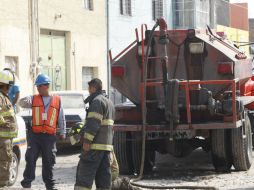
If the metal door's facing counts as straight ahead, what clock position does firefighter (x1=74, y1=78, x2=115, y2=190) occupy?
The firefighter is roughly at 12 o'clock from the metal door.

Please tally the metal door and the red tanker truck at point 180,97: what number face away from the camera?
1

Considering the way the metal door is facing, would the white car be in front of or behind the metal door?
in front

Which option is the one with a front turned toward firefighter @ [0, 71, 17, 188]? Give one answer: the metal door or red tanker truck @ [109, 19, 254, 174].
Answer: the metal door

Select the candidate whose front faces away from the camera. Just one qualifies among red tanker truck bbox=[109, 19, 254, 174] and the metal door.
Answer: the red tanker truck

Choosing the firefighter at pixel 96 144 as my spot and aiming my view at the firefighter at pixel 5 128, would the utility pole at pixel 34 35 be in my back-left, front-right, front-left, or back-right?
front-right

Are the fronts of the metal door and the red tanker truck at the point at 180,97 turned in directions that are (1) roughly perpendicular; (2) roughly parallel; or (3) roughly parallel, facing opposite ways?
roughly parallel, facing opposite ways

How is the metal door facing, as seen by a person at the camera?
facing the viewer

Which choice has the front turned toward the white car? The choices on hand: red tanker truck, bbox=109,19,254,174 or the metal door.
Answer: the metal door

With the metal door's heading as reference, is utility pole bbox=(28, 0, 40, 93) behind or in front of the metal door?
in front

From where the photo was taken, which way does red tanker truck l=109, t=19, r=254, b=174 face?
away from the camera

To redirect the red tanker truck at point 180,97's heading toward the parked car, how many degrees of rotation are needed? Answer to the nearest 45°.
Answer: approximately 45° to its left

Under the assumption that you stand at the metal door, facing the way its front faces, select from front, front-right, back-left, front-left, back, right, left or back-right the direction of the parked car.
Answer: front

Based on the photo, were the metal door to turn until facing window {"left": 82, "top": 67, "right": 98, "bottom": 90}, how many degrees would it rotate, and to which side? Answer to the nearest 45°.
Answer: approximately 135° to its left
